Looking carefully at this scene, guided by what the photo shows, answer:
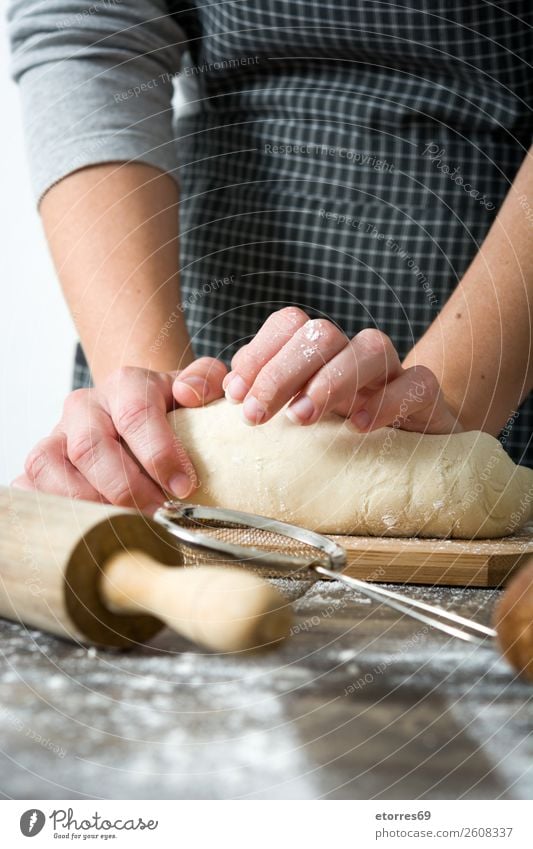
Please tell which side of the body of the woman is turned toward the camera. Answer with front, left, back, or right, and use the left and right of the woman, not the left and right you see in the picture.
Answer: front
